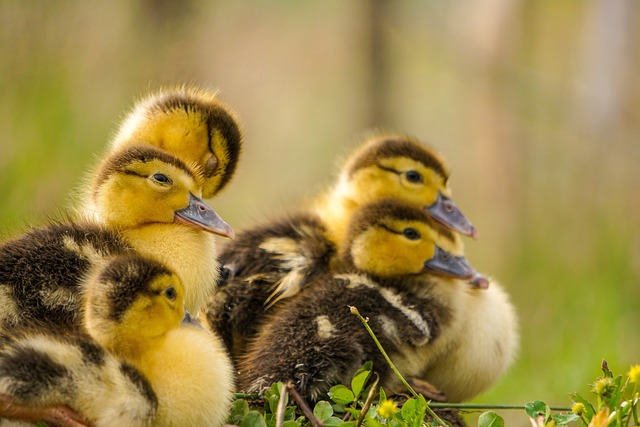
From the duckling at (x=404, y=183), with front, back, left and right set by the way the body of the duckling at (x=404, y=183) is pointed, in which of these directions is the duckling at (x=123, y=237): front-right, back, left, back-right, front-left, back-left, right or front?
back-right

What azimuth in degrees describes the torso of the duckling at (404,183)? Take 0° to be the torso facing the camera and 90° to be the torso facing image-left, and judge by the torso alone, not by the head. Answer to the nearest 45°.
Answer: approximately 270°

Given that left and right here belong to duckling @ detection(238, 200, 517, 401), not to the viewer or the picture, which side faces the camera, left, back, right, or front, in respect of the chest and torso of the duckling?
right

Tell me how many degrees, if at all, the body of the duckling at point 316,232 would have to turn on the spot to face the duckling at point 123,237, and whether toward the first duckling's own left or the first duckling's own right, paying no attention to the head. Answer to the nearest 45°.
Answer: approximately 135° to the first duckling's own right

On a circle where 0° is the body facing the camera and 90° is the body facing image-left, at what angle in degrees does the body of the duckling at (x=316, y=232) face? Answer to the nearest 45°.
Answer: approximately 270°

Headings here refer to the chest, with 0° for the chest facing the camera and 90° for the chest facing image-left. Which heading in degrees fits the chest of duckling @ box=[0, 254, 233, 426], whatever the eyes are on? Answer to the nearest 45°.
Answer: approximately 270°

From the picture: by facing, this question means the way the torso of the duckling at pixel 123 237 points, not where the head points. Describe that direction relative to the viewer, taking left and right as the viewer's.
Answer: facing to the right of the viewer

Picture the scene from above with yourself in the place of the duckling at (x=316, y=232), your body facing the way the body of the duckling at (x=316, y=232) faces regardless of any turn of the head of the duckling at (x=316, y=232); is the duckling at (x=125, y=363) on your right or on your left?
on your right

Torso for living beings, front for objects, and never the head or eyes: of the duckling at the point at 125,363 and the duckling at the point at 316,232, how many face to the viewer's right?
2

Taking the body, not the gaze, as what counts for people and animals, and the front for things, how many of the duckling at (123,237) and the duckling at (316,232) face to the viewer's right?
2
